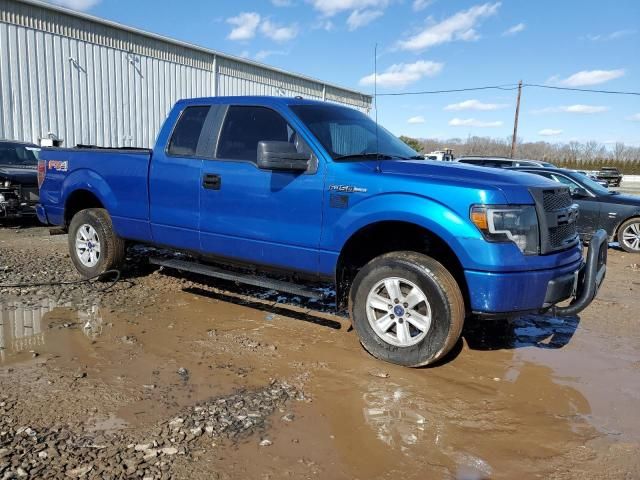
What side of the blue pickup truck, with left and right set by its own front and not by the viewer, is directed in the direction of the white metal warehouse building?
back

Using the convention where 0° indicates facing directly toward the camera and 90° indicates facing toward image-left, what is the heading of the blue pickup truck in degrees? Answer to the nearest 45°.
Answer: approximately 315°

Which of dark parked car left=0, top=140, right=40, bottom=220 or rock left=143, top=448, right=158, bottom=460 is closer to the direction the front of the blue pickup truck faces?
the rock

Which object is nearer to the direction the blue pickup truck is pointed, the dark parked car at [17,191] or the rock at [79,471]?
the rock

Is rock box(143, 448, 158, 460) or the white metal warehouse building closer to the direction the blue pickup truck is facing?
the rock

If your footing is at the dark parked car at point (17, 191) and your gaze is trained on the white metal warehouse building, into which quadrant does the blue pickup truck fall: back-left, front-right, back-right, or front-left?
back-right

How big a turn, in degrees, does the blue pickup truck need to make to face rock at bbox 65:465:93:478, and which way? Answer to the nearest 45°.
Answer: approximately 90° to its right

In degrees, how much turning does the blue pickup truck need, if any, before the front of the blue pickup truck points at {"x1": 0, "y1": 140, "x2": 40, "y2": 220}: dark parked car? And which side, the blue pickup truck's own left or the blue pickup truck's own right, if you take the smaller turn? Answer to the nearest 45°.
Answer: approximately 180°
